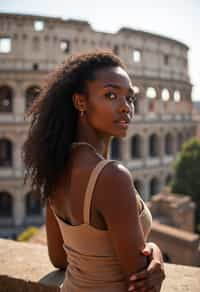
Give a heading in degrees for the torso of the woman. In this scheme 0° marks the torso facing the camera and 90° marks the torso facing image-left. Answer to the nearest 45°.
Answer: approximately 225°

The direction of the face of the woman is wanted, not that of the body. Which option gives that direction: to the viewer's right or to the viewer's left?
to the viewer's right

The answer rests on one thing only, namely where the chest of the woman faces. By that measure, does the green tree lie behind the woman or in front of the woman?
in front

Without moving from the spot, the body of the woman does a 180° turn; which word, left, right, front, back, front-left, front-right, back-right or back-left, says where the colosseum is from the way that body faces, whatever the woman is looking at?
back-right
